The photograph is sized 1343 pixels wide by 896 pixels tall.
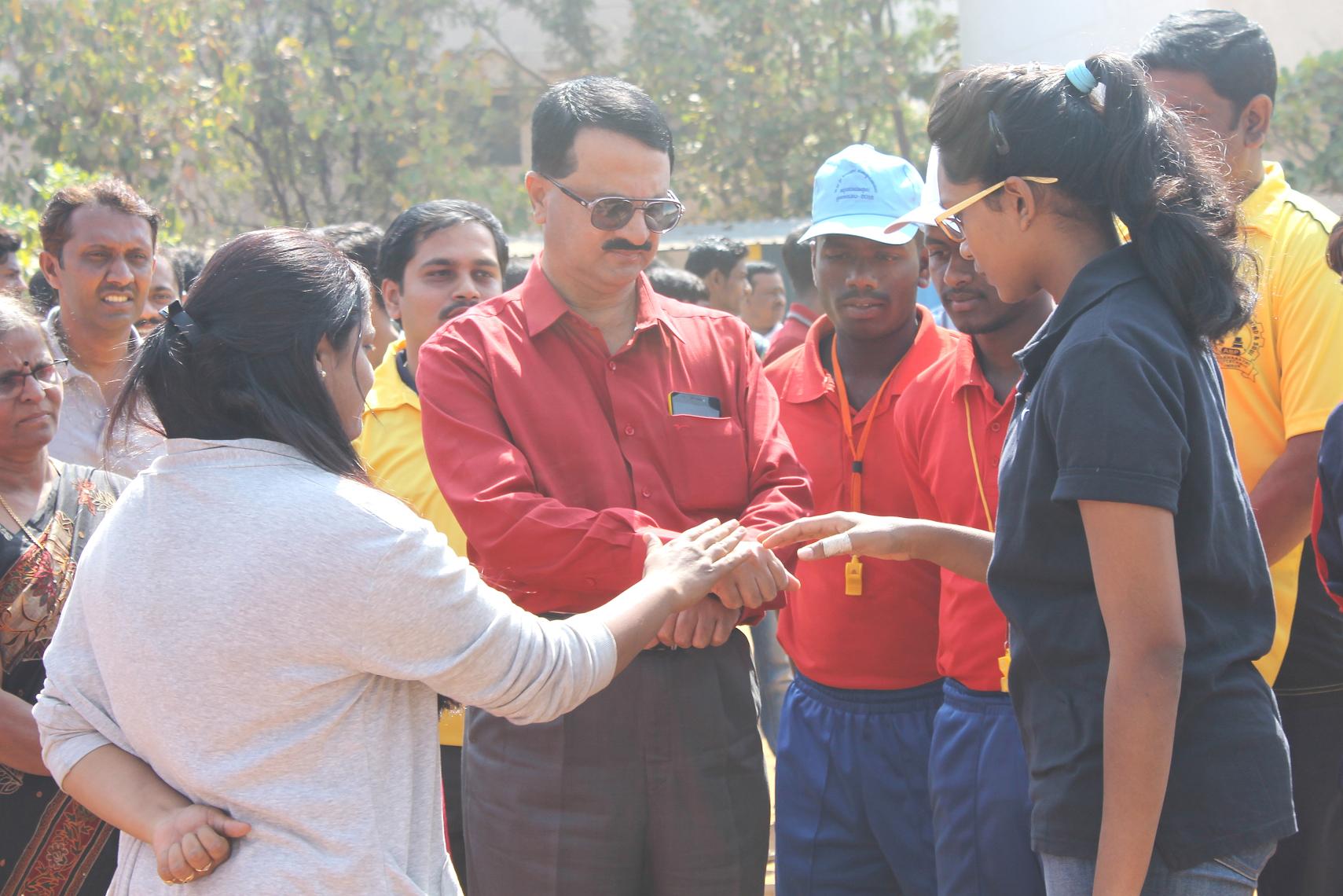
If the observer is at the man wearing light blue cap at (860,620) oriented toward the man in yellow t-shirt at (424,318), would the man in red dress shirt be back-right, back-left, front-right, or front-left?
front-left

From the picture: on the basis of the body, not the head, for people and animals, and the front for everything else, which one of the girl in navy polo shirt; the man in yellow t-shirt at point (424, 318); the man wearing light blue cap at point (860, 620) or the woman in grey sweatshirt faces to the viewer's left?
the girl in navy polo shirt

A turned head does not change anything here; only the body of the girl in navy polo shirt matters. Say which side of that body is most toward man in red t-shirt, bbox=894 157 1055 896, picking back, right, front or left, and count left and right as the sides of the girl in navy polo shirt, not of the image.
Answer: right

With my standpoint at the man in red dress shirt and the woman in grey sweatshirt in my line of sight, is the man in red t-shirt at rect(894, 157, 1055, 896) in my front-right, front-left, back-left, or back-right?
back-left

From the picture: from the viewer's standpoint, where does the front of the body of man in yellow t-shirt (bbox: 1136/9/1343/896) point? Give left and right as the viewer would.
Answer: facing the viewer and to the left of the viewer

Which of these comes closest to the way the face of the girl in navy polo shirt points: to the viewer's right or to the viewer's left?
to the viewer's left

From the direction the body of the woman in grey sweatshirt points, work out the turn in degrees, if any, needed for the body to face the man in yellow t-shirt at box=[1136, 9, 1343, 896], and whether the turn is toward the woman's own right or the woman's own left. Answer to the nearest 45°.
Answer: approximately 45° to the woman's own right

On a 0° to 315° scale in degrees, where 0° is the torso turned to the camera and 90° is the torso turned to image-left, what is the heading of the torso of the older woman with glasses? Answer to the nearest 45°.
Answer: approximately 315°

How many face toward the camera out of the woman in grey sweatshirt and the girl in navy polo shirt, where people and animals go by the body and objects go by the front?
0

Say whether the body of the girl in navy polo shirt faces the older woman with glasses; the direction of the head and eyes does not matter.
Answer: yes

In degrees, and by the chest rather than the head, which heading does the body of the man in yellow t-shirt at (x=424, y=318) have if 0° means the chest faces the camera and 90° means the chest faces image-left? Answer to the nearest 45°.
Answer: approximately 315°

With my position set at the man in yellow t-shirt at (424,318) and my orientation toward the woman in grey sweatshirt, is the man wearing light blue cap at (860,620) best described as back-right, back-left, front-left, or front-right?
front-left

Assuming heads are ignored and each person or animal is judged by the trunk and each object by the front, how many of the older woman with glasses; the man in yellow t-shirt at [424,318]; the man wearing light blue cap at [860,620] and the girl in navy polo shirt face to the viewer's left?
1

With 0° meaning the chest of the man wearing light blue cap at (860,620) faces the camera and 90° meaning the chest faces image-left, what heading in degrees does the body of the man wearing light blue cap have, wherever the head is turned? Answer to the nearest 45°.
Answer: approximately 0°

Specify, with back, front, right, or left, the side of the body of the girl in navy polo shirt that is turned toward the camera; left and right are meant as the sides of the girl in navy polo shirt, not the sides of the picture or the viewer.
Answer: left

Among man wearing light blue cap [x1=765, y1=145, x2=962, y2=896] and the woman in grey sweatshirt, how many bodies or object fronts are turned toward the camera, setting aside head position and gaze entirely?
1
